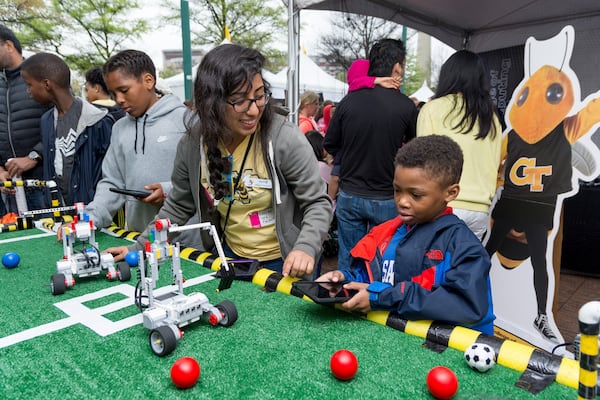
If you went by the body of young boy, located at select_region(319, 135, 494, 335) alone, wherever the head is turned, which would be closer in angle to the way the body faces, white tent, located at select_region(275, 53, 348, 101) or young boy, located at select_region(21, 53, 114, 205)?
the young boy

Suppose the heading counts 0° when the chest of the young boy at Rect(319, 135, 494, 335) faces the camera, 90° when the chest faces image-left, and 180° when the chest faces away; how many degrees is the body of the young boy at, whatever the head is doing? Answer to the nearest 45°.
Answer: approximately 45°

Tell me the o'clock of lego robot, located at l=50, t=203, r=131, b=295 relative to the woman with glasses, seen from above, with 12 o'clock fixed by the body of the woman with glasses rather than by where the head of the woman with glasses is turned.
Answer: The lego robot is roughly at 3 o'clock from the woman with glasses.

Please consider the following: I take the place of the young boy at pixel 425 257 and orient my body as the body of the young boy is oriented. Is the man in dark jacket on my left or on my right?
on my right

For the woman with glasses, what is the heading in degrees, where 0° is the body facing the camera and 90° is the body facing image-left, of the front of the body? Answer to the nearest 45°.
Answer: approximately 0°

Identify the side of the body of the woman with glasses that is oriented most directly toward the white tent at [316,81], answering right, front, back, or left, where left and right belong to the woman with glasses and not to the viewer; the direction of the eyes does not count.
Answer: back

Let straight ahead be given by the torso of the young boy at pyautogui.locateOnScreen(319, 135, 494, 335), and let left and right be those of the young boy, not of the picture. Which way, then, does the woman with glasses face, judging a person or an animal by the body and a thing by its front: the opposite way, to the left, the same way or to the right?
to the left

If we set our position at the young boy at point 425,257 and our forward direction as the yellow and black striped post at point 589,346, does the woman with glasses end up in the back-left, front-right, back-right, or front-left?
back-right

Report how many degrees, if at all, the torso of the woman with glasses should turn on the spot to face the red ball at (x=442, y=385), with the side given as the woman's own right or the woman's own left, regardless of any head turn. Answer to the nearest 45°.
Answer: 0° — they already face it
